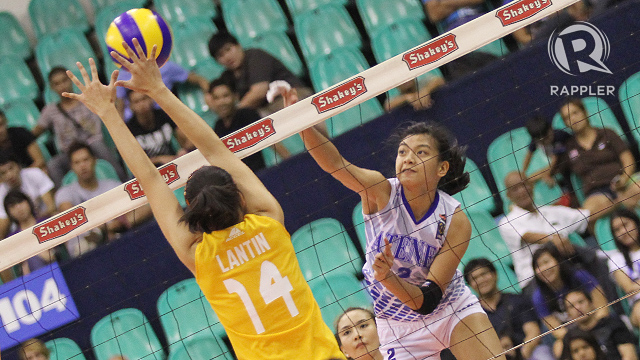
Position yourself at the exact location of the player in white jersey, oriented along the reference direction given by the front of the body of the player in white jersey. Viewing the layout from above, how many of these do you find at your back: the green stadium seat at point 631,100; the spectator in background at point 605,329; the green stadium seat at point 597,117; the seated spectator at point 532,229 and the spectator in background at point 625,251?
5

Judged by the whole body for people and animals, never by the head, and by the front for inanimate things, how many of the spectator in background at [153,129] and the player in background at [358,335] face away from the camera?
0

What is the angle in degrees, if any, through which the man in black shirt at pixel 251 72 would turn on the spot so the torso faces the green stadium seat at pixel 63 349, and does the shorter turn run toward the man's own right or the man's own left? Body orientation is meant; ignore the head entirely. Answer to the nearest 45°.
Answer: approximately 45° to the man's own right

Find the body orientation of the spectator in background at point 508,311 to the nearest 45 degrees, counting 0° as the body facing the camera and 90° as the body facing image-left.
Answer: approximately 45°

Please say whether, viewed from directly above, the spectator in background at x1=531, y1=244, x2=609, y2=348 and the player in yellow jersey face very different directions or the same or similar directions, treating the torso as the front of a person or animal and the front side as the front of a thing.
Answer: very different directions

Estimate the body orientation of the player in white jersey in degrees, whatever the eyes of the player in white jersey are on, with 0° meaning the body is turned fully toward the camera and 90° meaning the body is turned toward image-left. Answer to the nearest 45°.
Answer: approximately 45°

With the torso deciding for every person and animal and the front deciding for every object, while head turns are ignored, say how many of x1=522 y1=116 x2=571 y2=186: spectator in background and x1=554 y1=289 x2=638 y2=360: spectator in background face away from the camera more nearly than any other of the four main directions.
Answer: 0

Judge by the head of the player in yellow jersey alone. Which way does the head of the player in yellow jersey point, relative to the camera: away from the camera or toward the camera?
away from the camera
